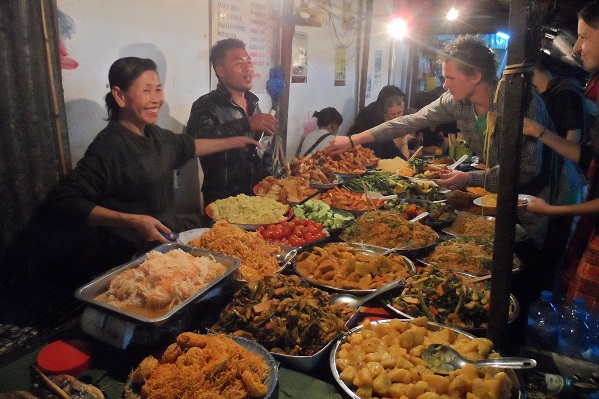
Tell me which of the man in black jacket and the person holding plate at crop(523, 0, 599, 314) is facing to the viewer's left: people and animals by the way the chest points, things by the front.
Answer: the person holding plate

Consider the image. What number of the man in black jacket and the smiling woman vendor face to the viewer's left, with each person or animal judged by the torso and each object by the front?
0

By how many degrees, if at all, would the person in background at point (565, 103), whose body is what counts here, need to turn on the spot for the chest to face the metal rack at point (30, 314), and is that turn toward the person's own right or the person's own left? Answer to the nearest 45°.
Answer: approximately 45° to the person's own left

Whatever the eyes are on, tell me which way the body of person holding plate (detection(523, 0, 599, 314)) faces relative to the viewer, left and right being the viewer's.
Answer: facing to the left of the viewer

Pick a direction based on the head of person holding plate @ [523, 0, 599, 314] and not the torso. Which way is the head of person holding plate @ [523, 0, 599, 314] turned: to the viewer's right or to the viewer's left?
to the viewer's left

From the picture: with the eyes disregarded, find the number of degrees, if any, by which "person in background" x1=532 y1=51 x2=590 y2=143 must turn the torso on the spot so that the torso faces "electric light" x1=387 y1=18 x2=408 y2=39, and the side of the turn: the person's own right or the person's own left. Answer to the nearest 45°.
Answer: approximately 45° to the person's own right

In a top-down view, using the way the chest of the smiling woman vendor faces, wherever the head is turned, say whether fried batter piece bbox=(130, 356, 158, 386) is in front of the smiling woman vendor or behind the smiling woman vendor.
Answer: in front

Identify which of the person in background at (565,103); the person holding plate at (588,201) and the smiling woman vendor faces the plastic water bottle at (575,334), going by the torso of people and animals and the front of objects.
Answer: the smiling woman vendor

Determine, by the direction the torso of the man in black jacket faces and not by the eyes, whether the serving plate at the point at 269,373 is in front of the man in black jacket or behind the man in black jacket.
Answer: in front

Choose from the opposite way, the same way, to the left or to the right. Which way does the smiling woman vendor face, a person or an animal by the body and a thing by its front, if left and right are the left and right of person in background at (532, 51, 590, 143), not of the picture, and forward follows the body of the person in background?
the opposite way

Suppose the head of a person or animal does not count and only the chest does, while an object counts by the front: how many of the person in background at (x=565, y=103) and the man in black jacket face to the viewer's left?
1

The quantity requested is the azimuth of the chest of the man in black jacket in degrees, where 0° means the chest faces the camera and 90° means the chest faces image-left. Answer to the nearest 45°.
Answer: approximately 315°

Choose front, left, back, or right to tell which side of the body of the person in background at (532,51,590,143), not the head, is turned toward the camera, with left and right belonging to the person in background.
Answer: left

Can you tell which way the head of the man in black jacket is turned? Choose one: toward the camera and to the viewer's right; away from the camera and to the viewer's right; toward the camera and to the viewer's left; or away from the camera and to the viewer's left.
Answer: toward the camera and to the viewer's right

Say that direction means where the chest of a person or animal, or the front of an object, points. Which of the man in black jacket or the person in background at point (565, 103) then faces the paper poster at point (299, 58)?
the person in background

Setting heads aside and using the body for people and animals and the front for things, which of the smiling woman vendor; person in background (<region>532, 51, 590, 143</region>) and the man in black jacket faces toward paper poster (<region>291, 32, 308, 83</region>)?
the person in background

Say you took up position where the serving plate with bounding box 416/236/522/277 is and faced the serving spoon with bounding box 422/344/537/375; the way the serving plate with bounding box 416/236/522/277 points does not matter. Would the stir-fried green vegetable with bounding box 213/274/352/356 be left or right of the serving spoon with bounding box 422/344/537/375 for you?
right
